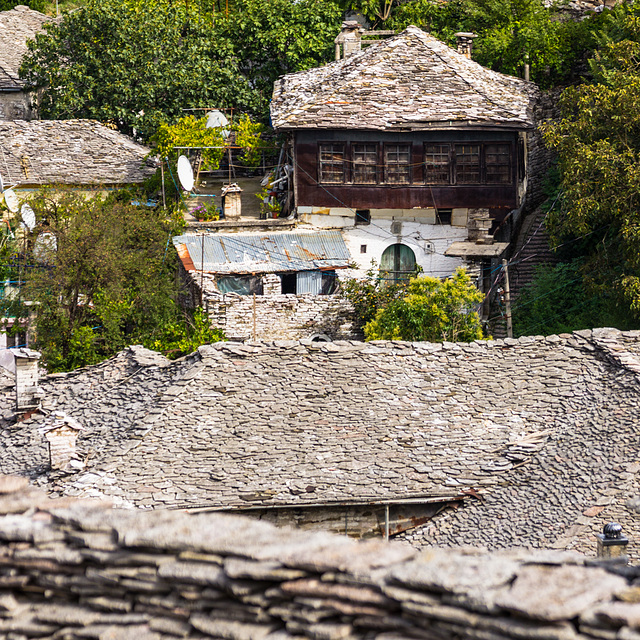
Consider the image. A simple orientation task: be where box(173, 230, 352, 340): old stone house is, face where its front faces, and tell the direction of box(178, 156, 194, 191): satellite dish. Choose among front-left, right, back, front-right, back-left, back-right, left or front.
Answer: back-right

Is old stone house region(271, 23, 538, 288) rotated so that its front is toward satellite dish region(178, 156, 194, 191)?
no

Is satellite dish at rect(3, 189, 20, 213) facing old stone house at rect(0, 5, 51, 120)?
no

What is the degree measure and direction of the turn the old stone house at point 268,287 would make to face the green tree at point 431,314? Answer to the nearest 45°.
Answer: approximately 45° to its left

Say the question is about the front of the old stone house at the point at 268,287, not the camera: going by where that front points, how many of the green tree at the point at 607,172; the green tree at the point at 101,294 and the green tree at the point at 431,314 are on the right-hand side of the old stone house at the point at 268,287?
1

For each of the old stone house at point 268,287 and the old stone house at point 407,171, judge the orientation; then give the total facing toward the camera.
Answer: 2

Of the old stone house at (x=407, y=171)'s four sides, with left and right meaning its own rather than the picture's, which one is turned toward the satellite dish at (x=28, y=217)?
right

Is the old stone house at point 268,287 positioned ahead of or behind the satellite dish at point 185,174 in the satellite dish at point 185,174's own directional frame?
ahead

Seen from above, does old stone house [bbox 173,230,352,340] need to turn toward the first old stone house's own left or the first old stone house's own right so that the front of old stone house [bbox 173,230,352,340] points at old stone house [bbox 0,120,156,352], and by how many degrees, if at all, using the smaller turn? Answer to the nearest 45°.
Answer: approximately 135° to the first old stone house's own right

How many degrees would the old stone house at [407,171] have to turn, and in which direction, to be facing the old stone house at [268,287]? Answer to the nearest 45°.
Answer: approximately 45° to its right

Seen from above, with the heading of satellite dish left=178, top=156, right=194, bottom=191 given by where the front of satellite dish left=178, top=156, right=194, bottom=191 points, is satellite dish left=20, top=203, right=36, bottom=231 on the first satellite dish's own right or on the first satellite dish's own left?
on the first satellite dish's own right

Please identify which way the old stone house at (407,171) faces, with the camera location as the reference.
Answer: facing the viewer

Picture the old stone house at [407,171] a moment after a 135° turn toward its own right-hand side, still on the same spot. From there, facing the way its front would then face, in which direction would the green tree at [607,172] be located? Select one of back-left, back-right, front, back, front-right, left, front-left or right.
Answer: back

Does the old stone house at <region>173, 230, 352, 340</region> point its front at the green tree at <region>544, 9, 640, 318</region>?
no

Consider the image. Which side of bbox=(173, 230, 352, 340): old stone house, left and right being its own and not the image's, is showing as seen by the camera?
front

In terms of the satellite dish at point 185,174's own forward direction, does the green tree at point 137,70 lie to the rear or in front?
to the rear
